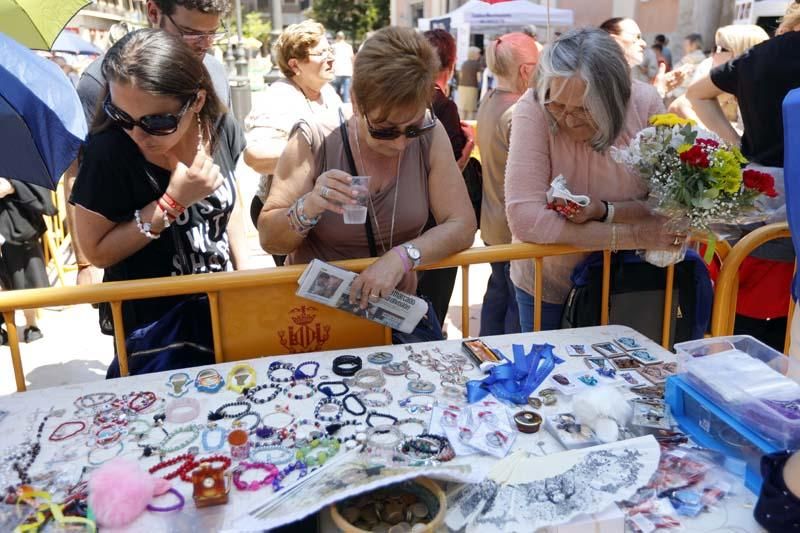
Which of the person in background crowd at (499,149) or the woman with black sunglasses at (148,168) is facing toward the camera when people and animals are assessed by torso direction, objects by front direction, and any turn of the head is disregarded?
the woman with black sunglasses

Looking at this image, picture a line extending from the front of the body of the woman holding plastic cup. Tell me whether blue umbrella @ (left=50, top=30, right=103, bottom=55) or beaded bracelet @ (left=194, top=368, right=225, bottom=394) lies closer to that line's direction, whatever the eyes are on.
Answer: the beaded bracelet

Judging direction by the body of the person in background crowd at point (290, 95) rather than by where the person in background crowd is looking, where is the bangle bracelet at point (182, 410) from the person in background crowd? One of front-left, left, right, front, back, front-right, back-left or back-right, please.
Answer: front-right

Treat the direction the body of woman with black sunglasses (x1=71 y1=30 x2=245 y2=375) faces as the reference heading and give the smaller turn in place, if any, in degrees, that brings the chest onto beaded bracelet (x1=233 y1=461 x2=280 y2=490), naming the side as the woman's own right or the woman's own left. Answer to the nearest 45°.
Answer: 0° — they already face it

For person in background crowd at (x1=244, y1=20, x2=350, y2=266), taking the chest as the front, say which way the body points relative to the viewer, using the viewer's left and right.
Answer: facing the viewer and to the right of the viewer

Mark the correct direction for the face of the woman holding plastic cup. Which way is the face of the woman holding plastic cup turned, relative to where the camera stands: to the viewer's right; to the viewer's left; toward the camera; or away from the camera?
toward the camera

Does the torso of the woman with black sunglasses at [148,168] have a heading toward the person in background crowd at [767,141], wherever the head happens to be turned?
no

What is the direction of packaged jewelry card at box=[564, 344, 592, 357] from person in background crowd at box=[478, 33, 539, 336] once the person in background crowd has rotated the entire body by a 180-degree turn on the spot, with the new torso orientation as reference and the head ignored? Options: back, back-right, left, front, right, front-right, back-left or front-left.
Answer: front-left

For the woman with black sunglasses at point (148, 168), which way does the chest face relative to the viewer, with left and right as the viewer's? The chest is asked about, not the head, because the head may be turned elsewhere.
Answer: facing the viewer

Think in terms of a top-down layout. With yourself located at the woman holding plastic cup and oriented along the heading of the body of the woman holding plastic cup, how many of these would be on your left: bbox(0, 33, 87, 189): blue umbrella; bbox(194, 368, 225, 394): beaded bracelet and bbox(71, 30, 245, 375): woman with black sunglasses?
0

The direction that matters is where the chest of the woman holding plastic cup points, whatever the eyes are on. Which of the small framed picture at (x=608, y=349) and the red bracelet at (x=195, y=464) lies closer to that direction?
the red bracelet

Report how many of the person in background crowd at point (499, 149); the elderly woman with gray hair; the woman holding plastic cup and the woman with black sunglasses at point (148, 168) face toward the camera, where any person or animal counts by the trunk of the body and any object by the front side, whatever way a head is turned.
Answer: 3

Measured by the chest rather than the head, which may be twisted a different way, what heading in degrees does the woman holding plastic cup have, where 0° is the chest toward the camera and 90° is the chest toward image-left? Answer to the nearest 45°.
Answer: approximately 0°

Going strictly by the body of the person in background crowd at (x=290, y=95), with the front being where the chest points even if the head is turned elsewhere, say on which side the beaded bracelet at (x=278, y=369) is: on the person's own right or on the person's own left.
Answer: on the person's own right

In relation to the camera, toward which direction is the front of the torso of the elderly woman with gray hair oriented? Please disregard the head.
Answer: toward the camera
